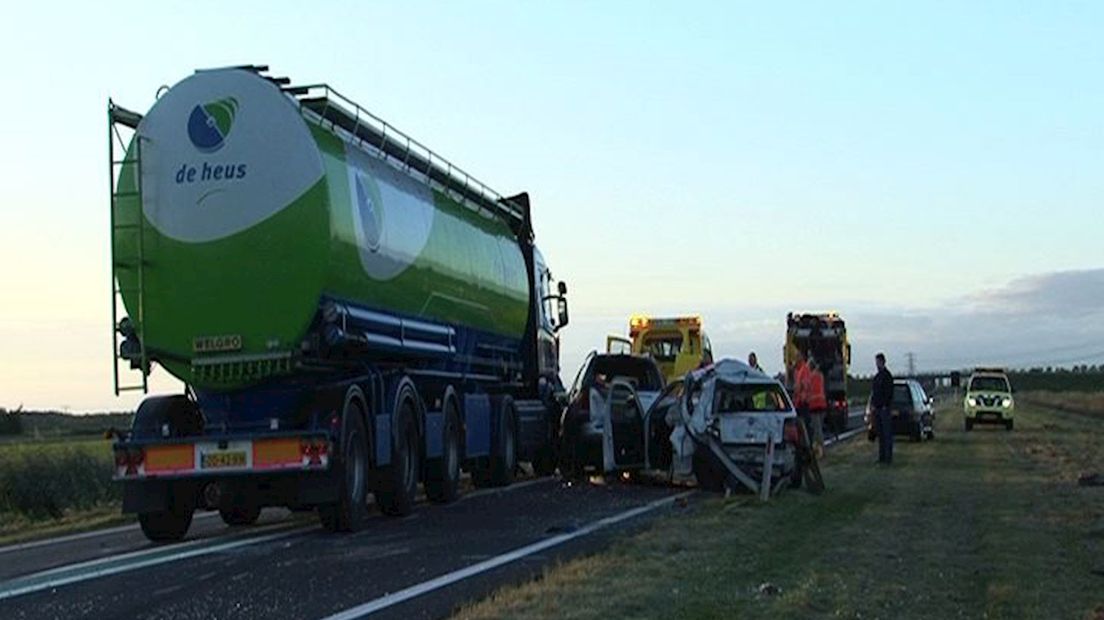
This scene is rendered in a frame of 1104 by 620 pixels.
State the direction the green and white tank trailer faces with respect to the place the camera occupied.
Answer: facing away from the viewer and to the right of the viewer

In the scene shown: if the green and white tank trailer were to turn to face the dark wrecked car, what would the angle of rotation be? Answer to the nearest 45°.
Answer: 0° — it already faces it

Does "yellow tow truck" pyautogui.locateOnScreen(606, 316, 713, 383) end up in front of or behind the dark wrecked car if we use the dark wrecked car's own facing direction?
in front

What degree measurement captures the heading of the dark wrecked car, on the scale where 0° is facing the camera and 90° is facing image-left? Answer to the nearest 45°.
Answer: approximately 180°

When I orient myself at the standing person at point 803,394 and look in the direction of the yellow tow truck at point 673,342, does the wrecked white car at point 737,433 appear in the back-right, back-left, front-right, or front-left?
back-left

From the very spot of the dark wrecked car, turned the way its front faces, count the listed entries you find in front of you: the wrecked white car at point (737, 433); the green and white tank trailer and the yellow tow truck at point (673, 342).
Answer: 1

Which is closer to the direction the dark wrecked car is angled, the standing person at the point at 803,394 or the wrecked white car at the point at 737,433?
the standing person

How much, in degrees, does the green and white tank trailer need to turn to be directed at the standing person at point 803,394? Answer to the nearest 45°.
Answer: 0° — it already faces them

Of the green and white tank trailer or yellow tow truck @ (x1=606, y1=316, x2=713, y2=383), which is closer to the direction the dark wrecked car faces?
the yellow tow truck

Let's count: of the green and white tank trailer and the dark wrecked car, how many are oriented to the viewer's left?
0

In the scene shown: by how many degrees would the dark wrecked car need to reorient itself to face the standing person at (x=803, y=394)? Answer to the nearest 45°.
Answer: approximately 45° to its right

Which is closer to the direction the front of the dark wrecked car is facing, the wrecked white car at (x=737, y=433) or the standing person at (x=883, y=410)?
the standing person

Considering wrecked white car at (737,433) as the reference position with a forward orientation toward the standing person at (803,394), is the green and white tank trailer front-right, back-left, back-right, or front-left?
back-left
